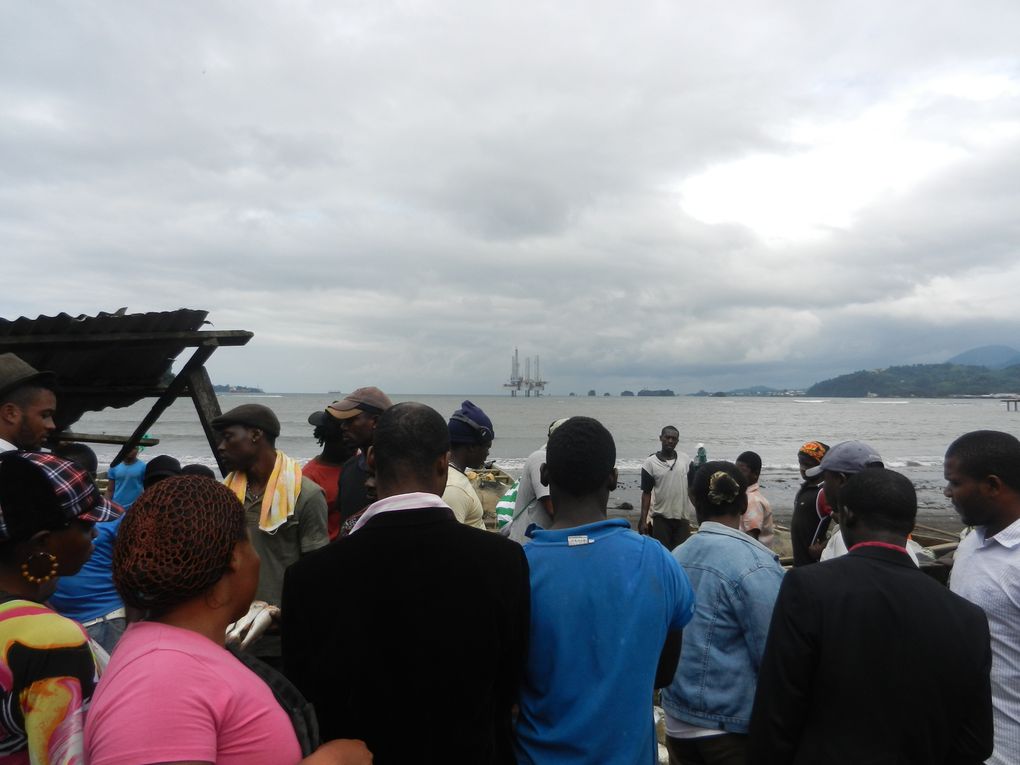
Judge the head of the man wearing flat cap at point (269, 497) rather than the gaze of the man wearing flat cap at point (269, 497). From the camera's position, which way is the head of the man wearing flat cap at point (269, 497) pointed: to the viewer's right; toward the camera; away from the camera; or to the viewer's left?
to the viewer's left

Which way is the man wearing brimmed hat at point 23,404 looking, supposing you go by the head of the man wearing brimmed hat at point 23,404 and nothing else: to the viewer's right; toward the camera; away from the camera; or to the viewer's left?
to the viewer's right

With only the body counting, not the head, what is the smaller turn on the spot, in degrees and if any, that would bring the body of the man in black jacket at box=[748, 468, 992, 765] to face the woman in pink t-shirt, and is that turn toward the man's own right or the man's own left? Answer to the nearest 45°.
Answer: approximately 135° to the man's own left

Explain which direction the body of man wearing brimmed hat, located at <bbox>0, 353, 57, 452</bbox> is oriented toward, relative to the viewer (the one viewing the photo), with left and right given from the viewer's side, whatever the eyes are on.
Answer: facing to the right of the viewer

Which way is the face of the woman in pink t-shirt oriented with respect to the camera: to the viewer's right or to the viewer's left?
to the viewer's right

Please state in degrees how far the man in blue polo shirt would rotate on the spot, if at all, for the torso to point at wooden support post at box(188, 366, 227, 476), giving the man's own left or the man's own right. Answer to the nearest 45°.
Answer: approximately 45° to the man's own left

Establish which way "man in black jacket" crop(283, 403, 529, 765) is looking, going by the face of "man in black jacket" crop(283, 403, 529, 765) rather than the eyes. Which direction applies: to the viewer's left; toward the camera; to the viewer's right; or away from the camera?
away from the camera

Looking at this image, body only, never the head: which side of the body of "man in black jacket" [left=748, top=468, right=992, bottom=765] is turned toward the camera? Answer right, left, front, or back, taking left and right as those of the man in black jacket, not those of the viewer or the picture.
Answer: back

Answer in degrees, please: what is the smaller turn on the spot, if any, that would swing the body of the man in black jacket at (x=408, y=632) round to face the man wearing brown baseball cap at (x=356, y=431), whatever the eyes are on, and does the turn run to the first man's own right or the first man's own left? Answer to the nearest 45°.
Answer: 0° — they already face them

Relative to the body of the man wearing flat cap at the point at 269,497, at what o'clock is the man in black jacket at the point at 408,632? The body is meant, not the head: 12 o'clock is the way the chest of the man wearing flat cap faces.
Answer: The man in black jacket is roughly at 10 o'clock from the man wearing flat cap.

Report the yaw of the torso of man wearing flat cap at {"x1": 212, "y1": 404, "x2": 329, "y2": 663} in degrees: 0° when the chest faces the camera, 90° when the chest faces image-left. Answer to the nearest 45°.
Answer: approximately 45°

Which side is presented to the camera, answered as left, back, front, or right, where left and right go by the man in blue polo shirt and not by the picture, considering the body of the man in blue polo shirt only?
back

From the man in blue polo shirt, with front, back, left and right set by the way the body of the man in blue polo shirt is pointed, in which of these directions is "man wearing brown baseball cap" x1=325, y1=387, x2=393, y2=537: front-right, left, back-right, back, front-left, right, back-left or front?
front-left

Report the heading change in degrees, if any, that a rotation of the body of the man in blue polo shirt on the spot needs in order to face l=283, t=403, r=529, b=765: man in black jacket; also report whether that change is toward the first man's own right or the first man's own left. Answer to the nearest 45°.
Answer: approximately 135° to the first man's own left
